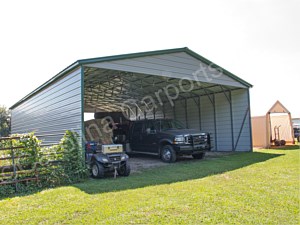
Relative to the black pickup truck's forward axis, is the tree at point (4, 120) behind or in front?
behind

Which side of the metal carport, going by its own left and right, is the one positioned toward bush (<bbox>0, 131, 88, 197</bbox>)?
right

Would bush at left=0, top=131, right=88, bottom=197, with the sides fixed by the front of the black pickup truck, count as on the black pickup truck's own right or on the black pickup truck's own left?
on the black pickup truck's own right

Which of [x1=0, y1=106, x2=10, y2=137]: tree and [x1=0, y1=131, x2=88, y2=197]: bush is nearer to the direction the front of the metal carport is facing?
the bush

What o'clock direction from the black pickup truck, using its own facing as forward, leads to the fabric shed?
The fabric shed is roughly at 9 o'clock from the black pickup truck.

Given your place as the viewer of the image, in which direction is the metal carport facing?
facing the viewer and to the right of the viewer

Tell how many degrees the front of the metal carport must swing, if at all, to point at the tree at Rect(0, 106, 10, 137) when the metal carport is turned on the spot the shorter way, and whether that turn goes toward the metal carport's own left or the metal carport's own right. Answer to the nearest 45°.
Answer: approximately 180°

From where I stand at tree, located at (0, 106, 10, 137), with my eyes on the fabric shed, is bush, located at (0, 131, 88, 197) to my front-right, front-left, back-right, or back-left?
front-right
